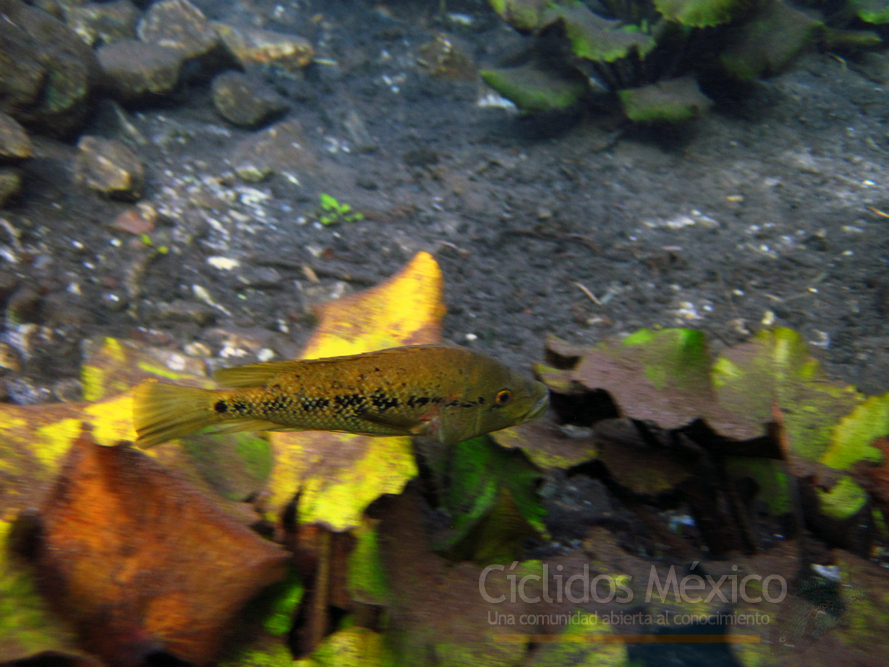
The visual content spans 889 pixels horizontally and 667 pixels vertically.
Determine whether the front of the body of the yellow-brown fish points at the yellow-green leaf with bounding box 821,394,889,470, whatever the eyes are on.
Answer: yes

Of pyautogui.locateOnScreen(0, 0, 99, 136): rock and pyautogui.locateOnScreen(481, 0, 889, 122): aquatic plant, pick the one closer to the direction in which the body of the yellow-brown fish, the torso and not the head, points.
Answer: the aquatic plant

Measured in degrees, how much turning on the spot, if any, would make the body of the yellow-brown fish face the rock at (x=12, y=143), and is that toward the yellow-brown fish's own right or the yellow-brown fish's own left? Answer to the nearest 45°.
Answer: approximately 135° to the yellow-brown fish's own left

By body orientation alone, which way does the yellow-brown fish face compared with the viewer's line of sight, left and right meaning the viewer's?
facing to the right of the viewer

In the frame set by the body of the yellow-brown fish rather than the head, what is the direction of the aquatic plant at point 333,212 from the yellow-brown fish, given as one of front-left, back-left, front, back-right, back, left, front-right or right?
left

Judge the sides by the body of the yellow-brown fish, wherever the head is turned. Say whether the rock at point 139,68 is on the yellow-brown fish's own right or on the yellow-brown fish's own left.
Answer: on the yellow-brown fish's own left

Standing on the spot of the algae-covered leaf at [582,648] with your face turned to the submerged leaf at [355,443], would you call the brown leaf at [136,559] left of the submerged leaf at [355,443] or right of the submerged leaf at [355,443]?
left

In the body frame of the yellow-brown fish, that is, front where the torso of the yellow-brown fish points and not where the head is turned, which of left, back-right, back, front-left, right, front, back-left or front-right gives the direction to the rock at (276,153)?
left
